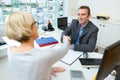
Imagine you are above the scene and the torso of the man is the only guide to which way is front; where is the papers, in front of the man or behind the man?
in front

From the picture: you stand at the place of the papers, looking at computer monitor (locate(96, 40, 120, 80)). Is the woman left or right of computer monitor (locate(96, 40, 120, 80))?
right

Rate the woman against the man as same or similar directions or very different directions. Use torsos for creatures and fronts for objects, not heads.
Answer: very different directions

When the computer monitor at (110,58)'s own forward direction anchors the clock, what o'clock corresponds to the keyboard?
The keyboard is roughly at 1 o'clock from the computer monitor.

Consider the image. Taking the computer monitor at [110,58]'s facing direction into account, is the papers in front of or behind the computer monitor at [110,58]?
in front

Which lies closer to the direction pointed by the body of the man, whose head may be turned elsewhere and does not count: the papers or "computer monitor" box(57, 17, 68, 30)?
the papers

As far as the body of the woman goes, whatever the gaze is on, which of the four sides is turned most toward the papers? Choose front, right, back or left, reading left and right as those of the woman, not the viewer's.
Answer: front

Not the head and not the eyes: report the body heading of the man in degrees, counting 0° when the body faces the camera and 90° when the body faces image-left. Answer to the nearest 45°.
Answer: approximately 45°

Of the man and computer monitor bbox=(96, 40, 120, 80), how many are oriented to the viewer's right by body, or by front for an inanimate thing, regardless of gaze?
0

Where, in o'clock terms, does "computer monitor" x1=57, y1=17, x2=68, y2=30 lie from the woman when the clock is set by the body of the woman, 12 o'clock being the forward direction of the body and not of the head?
The computer monitor is roughly at 11 o'clock from the woman.

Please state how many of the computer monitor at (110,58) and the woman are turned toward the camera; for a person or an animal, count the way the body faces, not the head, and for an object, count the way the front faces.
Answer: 0

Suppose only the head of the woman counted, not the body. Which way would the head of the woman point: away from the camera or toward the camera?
away from the camera

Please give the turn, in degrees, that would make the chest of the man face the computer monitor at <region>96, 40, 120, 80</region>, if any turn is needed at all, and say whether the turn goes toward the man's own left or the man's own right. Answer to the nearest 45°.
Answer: approximately 45° to the man's own left

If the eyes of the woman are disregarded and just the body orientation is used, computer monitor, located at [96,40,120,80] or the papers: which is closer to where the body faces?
the papers

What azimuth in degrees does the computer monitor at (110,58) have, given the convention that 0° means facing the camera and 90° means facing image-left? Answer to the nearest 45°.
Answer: approximately 135°

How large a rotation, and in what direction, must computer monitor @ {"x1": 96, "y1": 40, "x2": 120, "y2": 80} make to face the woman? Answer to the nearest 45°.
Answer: approximately 45° to its left

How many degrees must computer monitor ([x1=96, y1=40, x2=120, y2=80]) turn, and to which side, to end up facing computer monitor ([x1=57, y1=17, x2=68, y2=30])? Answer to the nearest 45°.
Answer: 0° — it already faces it
